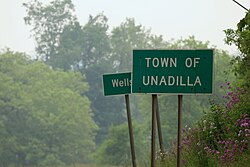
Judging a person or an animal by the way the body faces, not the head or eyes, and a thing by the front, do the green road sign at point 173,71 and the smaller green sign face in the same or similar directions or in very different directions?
same or similar directions

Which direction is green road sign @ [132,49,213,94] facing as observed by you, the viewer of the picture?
facing the viewer

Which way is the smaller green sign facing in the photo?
toward the camera

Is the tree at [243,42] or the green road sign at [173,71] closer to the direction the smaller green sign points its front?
the green road sign

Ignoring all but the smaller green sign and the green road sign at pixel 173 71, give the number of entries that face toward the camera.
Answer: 2

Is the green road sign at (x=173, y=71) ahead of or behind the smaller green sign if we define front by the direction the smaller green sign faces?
ahead

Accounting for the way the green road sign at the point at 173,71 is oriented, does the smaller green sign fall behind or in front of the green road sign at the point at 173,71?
behind
